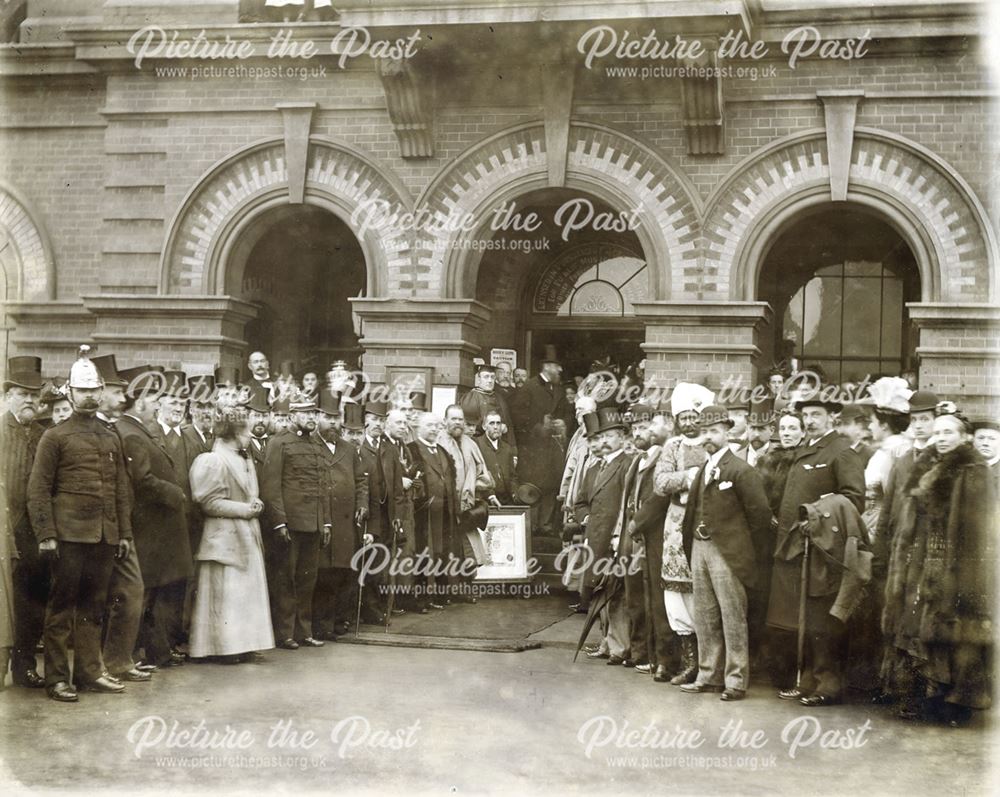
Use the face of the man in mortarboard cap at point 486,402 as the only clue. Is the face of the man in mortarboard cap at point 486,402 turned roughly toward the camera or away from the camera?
toward the camera

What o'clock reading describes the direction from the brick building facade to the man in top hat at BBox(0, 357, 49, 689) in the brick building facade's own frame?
The man in top hat is roughly at 1 o'clock from the brick building facade.

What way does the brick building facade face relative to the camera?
toward the camera

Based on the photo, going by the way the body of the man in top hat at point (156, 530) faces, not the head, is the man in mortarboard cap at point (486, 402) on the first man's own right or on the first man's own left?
on the first man's own left

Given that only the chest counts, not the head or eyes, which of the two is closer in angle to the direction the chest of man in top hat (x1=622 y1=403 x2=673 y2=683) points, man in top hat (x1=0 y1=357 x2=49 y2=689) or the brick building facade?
the man in top hat

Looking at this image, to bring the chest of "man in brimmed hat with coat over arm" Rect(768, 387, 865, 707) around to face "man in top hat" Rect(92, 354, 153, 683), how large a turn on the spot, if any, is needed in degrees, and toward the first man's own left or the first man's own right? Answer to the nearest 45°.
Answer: approximately 45° to the first man's own right

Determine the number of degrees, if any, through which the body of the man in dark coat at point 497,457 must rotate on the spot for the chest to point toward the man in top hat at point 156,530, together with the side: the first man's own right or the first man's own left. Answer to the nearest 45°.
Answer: approximately 45° to the first man's own right

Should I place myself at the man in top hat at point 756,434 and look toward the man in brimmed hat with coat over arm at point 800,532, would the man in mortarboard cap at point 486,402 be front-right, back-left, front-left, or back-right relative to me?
back-right

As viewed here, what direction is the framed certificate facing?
toward the camera

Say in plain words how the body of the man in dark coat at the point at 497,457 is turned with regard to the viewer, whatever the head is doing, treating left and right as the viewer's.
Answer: facing the viewer

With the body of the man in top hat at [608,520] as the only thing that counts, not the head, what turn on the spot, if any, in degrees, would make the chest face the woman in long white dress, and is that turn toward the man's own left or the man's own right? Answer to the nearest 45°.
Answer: approximately 45° to the man's own right

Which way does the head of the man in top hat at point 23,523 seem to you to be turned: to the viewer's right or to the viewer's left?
to the viewer's right
